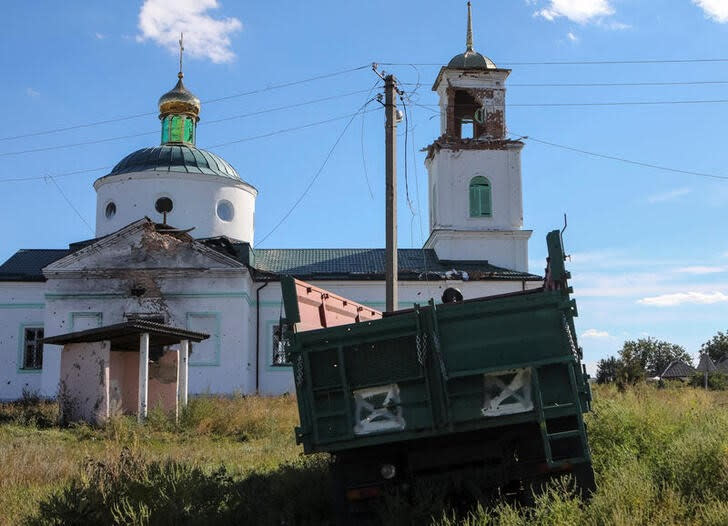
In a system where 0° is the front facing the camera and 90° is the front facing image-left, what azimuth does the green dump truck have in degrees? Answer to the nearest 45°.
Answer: approximately 180°

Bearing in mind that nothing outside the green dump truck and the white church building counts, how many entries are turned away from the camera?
1

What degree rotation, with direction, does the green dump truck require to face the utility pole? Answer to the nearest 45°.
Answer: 0° — it already faces it

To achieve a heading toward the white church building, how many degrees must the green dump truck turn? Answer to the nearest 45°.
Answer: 0° — it already faces it
